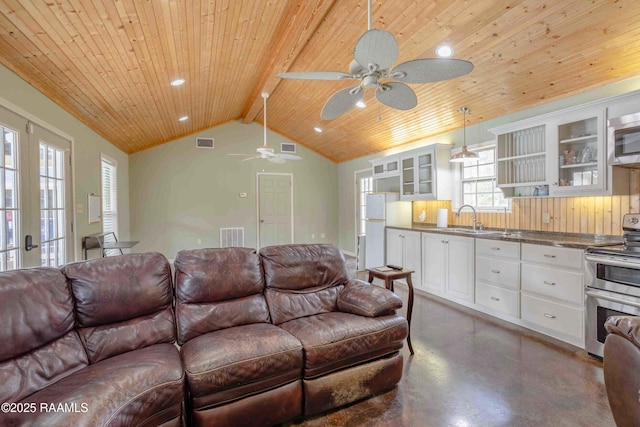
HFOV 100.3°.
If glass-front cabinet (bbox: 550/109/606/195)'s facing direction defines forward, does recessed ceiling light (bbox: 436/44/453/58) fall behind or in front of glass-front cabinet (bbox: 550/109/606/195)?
in front

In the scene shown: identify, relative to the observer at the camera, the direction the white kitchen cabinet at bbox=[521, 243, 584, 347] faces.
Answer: facing the viewer and to the left of the viewer

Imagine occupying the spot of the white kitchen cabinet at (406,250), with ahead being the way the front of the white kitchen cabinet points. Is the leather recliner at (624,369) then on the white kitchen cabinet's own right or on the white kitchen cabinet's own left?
on the white kitchen cabinet's own left

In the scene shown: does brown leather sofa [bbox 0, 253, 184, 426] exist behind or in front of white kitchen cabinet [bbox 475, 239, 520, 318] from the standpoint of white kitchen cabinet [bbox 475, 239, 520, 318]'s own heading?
in front

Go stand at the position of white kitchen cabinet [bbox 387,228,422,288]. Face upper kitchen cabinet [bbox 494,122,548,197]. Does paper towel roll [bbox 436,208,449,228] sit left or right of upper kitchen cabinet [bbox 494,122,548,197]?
left

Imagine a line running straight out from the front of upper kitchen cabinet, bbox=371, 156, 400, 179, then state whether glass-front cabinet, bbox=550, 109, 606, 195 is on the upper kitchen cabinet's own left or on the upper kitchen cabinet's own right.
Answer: on the upper kitchen cabinet's own left

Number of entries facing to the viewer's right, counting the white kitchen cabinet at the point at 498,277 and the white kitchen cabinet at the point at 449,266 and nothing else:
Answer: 0

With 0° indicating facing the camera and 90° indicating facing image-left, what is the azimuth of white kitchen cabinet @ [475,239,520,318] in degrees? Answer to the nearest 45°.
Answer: approximately 45°

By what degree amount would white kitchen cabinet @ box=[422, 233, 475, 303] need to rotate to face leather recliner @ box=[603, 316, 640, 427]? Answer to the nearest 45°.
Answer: approximately 45° to its left

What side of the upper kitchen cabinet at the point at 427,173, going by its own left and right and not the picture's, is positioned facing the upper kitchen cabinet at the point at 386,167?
right

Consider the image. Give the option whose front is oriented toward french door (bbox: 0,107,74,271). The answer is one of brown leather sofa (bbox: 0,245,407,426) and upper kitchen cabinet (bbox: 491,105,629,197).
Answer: the upper kitchen cabinet

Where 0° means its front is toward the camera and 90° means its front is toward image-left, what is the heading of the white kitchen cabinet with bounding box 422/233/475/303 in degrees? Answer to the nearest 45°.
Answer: approximately 45°
